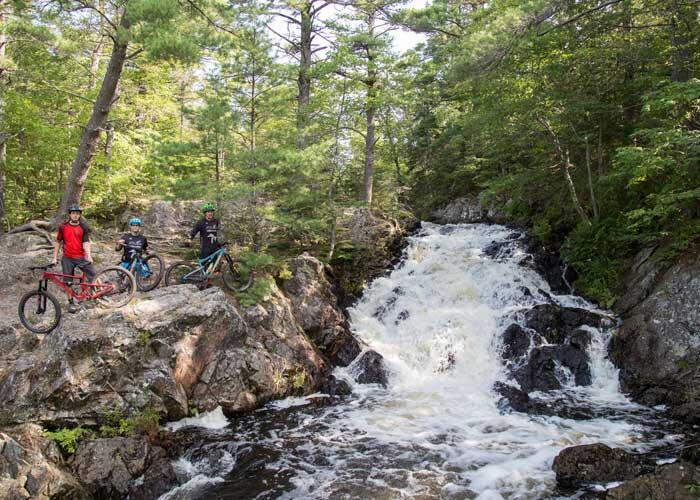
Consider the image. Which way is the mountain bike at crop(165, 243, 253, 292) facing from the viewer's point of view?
to the viewer's right

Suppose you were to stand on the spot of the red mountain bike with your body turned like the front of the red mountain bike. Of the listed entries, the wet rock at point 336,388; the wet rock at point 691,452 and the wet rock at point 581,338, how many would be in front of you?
0

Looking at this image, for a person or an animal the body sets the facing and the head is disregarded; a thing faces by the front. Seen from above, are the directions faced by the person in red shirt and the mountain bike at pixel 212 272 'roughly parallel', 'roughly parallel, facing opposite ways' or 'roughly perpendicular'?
roughly perpendicular

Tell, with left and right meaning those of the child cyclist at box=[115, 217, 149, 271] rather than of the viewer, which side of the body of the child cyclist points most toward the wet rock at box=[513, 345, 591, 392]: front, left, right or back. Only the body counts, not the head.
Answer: left

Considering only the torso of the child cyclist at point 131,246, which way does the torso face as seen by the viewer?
toward the camera

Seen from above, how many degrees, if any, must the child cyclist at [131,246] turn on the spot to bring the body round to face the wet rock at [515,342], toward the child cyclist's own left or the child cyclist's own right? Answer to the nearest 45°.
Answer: approximately 90° to the child cyclist's own left

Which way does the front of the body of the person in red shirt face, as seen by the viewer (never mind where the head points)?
toward the camera

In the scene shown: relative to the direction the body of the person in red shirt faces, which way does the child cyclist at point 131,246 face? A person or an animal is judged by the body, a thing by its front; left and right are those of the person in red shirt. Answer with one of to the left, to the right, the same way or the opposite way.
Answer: the same way

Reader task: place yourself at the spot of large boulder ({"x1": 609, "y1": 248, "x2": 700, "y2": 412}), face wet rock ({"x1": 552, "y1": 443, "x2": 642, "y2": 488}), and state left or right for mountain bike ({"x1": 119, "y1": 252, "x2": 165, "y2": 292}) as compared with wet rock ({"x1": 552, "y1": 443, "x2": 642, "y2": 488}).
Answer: right

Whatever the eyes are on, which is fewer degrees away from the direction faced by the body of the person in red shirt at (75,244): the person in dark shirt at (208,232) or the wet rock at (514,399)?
the wet rock

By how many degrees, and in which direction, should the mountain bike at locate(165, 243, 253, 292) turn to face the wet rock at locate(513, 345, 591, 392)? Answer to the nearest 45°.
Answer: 0° — it already faces it

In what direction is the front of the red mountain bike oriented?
to the viewer's left
